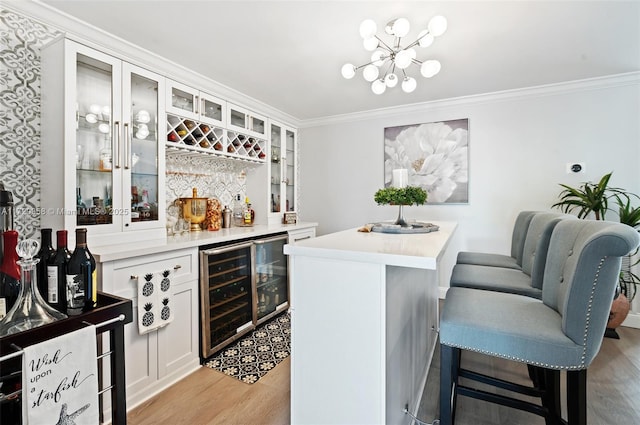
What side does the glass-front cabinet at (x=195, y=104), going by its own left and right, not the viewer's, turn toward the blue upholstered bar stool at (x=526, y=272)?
front

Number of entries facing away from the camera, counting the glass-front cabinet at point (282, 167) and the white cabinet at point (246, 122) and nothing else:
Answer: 0

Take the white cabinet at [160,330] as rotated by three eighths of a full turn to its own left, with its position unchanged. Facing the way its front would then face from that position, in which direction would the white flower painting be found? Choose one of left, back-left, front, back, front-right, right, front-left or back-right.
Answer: right

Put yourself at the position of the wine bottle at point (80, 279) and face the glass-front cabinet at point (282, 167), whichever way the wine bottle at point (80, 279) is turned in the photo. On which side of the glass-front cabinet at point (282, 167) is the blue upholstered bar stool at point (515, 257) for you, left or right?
right

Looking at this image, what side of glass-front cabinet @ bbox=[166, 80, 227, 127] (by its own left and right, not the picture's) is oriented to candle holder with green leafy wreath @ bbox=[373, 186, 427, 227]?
front

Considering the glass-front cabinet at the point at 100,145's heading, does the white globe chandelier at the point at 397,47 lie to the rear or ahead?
ahead

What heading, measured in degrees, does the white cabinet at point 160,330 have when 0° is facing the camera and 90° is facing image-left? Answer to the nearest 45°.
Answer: approximately 315°

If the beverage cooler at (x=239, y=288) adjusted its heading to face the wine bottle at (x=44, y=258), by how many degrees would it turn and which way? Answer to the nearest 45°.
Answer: approximately 90° to its right
